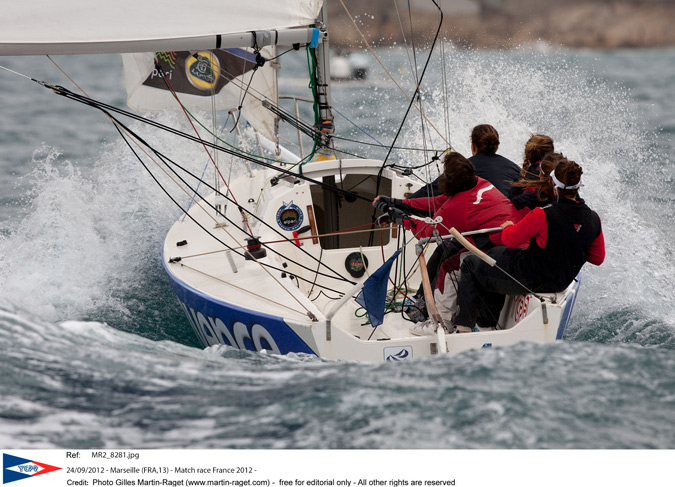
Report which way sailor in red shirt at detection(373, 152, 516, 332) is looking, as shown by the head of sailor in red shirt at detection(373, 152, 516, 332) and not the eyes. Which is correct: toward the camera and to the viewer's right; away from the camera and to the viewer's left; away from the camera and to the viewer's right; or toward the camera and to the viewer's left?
away from the camera and to the viewer's left

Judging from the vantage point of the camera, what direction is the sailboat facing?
facing away from the viewer and to the left of the viewer

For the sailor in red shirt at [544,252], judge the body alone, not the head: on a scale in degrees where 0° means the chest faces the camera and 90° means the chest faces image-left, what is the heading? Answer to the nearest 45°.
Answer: approximately 135°
